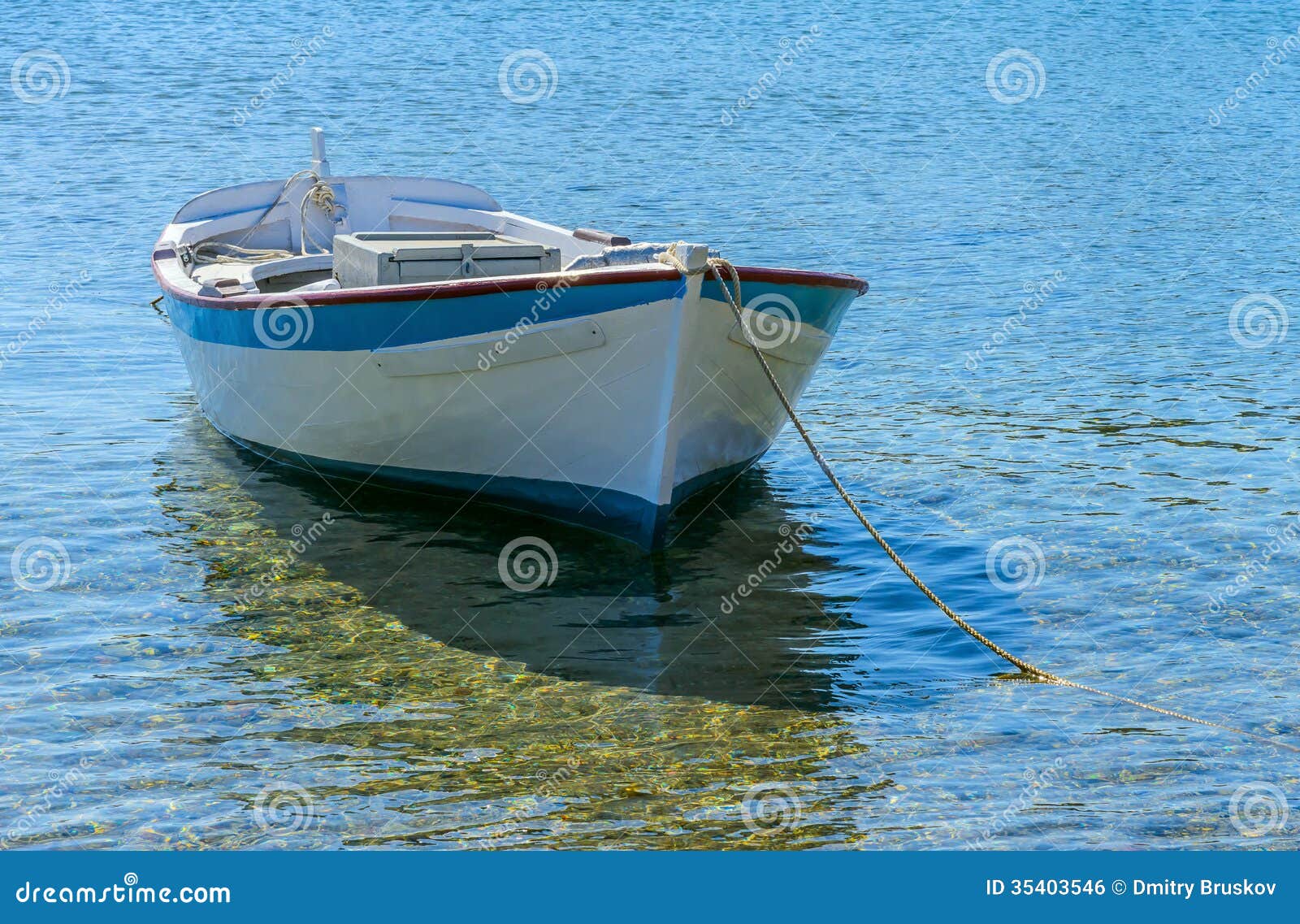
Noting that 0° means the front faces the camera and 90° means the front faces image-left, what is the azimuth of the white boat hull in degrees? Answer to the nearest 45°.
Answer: approximately 315°
